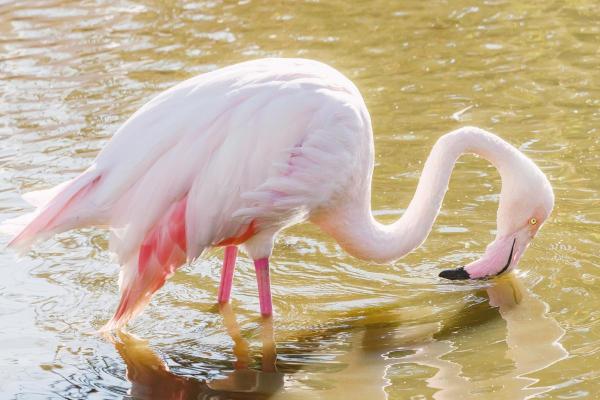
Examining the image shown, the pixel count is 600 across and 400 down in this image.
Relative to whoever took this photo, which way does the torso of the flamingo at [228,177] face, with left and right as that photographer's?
facing to the right of the viewer
